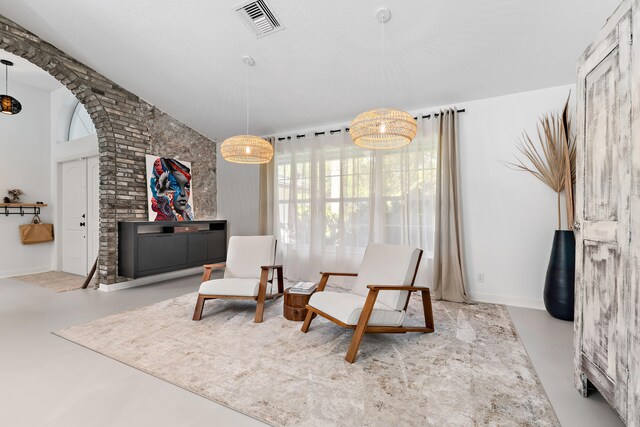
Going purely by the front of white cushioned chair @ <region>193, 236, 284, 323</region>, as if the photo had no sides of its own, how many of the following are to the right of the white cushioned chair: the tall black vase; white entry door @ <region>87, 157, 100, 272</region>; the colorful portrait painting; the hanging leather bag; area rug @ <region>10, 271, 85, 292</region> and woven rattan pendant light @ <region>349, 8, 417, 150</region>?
4

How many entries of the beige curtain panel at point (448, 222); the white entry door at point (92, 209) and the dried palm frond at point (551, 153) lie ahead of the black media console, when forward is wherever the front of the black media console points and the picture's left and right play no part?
2

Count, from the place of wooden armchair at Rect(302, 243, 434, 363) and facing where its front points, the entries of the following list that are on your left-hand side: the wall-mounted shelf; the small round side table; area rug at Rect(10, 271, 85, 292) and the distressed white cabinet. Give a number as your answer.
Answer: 1

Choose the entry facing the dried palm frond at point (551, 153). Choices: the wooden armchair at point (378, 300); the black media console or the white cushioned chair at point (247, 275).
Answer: the black media console

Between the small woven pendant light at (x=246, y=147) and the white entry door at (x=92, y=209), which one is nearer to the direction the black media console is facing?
the small woven pendant light

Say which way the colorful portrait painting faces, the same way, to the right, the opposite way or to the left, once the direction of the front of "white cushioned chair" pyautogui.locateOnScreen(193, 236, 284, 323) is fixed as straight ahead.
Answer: to the left

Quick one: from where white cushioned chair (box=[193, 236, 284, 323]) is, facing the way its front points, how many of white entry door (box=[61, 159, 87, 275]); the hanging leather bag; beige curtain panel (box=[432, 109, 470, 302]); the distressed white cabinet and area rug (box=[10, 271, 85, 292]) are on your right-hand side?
3

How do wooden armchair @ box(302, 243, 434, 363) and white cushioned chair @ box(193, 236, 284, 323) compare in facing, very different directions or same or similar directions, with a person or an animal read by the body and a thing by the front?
same or similar directions

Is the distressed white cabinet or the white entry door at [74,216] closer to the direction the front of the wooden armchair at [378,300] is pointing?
the white entry door

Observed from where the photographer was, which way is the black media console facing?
facing the viewer and to the right of the viewer

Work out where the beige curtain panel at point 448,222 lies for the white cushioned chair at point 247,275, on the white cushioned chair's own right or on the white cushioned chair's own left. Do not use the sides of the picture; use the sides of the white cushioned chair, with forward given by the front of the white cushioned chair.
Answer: on the white cushioned chair's own left

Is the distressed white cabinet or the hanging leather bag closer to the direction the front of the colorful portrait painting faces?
the distressed white cabinet

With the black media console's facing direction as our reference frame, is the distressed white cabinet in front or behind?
in front

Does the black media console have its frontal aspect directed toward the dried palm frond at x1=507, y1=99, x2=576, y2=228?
yes

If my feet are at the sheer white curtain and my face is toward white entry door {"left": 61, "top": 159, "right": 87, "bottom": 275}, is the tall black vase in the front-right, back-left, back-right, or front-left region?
back-left

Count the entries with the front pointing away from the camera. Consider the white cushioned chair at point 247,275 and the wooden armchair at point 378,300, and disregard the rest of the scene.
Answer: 0

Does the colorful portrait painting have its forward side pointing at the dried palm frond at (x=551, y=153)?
yes

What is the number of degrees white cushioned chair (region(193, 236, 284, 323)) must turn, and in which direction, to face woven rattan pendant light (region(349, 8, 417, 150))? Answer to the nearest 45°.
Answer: approximately 90° to its left
